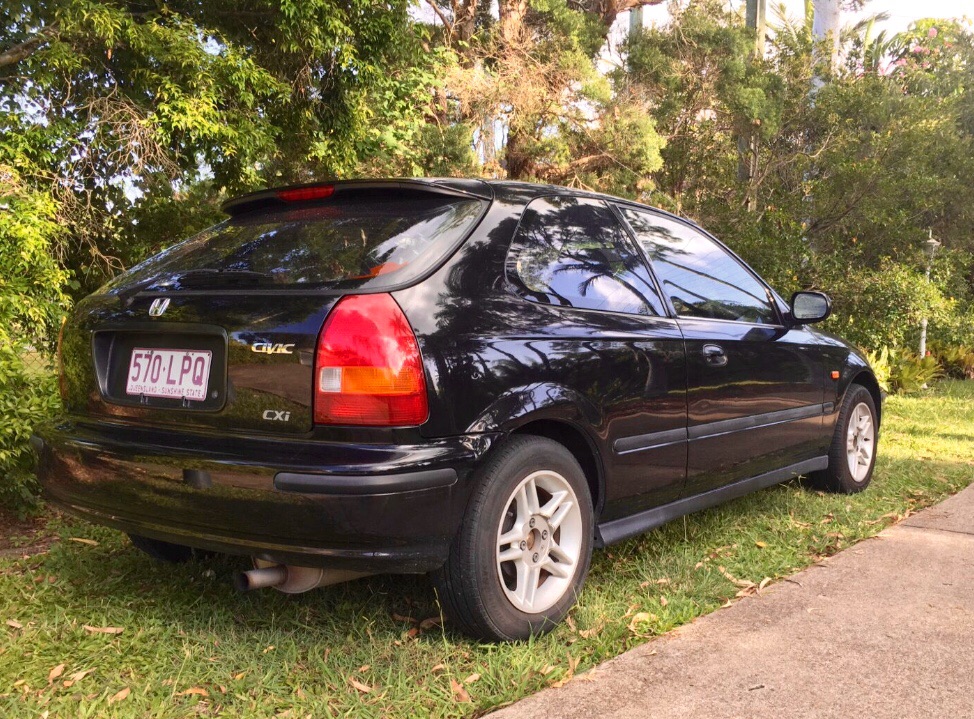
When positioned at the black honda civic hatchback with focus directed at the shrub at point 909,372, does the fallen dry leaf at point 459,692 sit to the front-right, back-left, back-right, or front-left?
back-right

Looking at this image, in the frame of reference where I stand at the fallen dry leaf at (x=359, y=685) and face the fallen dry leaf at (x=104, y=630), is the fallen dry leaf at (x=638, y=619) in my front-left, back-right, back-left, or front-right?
back-right

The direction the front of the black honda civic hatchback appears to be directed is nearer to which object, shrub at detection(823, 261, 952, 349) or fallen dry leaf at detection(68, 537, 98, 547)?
the shrub

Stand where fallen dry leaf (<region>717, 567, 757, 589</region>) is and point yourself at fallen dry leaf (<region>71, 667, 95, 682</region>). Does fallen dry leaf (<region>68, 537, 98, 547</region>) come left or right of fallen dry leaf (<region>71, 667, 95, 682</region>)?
right

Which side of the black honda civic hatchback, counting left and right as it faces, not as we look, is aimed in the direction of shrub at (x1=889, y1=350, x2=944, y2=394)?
front

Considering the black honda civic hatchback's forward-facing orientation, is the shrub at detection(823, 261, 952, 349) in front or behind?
in front

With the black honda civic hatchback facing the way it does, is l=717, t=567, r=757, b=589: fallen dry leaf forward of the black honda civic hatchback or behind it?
forward

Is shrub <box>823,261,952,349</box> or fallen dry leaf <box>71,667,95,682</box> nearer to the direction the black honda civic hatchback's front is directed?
the shrub

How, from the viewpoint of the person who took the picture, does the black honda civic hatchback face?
facing away from the viewer and to the right of the viewer
